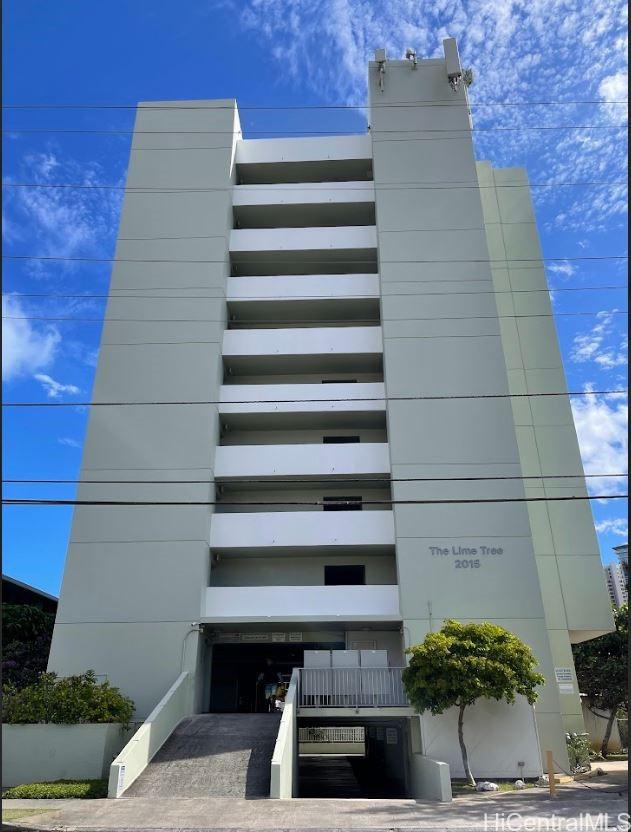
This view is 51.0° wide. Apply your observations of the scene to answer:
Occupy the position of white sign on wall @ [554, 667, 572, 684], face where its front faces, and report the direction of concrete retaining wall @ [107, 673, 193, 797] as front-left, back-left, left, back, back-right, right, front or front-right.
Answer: front-right

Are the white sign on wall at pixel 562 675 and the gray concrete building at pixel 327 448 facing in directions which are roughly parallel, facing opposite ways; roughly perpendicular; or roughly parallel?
roughly parallel

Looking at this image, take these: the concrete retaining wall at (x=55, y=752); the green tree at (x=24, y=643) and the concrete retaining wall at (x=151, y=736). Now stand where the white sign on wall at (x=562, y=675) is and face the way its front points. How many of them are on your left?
0

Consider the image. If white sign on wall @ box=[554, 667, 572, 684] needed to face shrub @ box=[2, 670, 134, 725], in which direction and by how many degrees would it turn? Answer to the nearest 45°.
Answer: approximately 45° to its right

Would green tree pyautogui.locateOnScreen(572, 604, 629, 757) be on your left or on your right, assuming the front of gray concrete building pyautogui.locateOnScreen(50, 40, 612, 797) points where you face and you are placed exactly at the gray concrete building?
on your left

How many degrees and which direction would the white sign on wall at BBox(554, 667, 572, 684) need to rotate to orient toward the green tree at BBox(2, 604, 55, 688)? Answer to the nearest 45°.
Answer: approximately 90° to its right

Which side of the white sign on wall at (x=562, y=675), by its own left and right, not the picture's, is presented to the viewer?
front

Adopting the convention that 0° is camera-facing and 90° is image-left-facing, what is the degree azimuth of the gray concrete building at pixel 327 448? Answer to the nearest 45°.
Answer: approximately 0°
